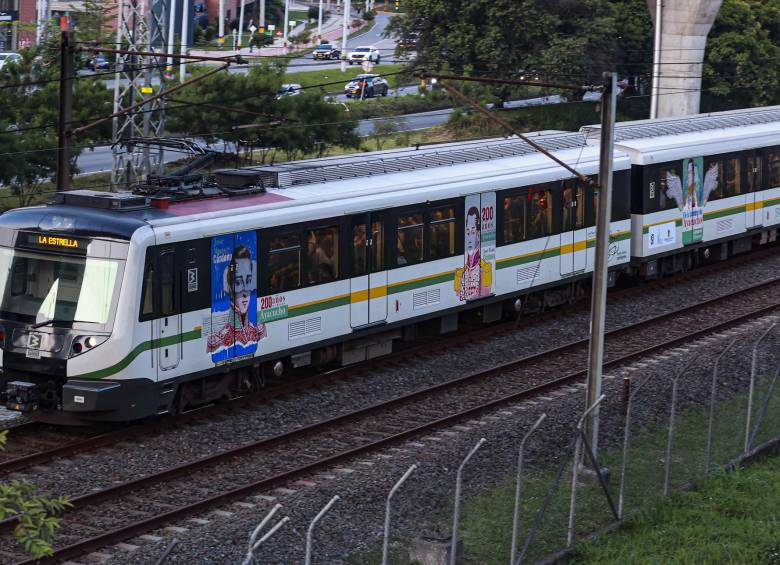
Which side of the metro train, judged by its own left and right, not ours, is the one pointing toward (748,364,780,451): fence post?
left

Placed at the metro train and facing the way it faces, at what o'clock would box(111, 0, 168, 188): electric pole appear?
The electric pole is roughly at 2 o'clock from the metro train.

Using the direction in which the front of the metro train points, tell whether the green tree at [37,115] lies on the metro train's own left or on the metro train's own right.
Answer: on the metro train's own right

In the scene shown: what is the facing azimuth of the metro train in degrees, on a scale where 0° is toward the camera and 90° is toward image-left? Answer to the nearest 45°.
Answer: approximately 45°
